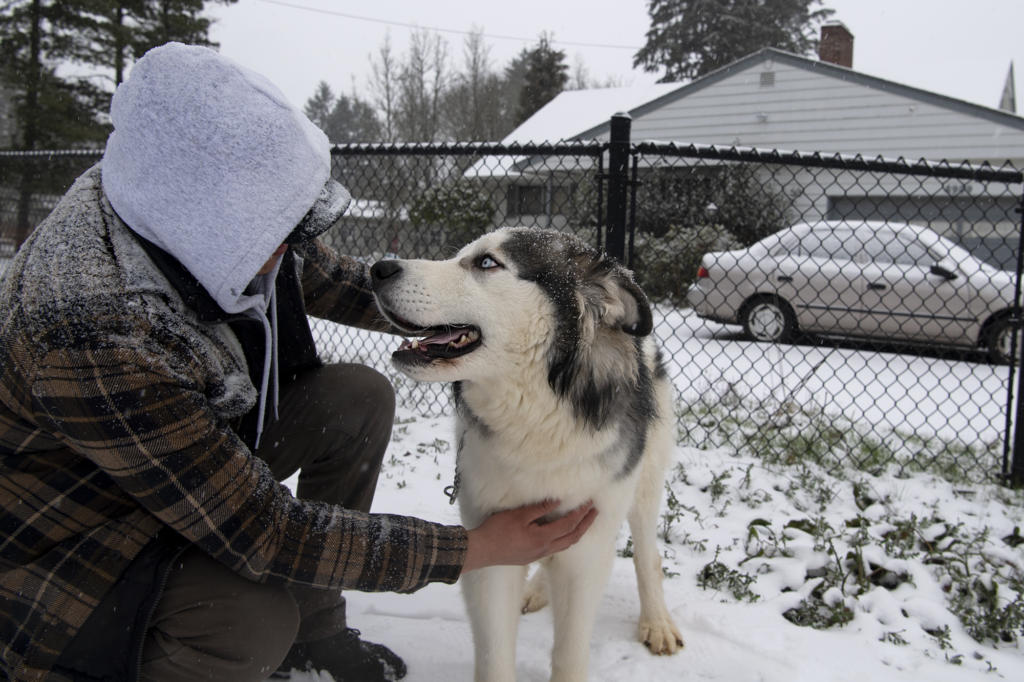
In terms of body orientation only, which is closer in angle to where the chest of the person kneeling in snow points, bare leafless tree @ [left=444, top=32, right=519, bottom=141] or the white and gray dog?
the white and gray dog

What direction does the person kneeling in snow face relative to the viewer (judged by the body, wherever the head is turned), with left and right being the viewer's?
facing to the right of the viewer

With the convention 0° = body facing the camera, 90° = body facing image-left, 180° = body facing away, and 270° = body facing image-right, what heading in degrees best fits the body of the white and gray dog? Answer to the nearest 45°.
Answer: approximately 45°

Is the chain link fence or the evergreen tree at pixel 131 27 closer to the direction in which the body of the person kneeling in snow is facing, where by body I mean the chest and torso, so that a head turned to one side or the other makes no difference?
the chain link fence
